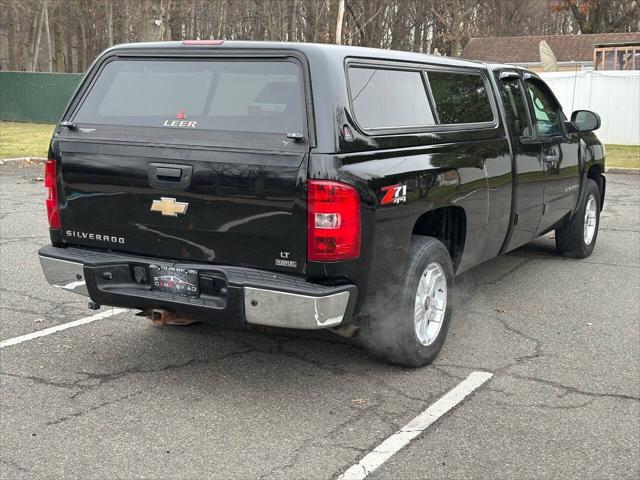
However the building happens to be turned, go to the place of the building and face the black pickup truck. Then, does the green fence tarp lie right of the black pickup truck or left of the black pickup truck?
right

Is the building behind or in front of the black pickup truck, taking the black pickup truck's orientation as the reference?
in front

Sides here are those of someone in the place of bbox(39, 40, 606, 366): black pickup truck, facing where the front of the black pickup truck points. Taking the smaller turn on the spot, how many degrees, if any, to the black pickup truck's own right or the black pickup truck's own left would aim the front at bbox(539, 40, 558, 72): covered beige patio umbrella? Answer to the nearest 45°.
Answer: approximately 45° to the black pickup truck's own left

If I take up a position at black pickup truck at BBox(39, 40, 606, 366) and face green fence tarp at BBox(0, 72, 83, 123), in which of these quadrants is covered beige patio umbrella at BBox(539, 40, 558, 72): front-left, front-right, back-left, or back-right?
front-right

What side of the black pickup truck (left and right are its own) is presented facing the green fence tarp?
left

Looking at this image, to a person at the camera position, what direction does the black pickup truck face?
facing away from the viewer and to the right of the viewer

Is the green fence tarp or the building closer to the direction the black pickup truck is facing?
the building

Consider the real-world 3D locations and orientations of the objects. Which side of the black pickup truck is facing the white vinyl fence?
front
